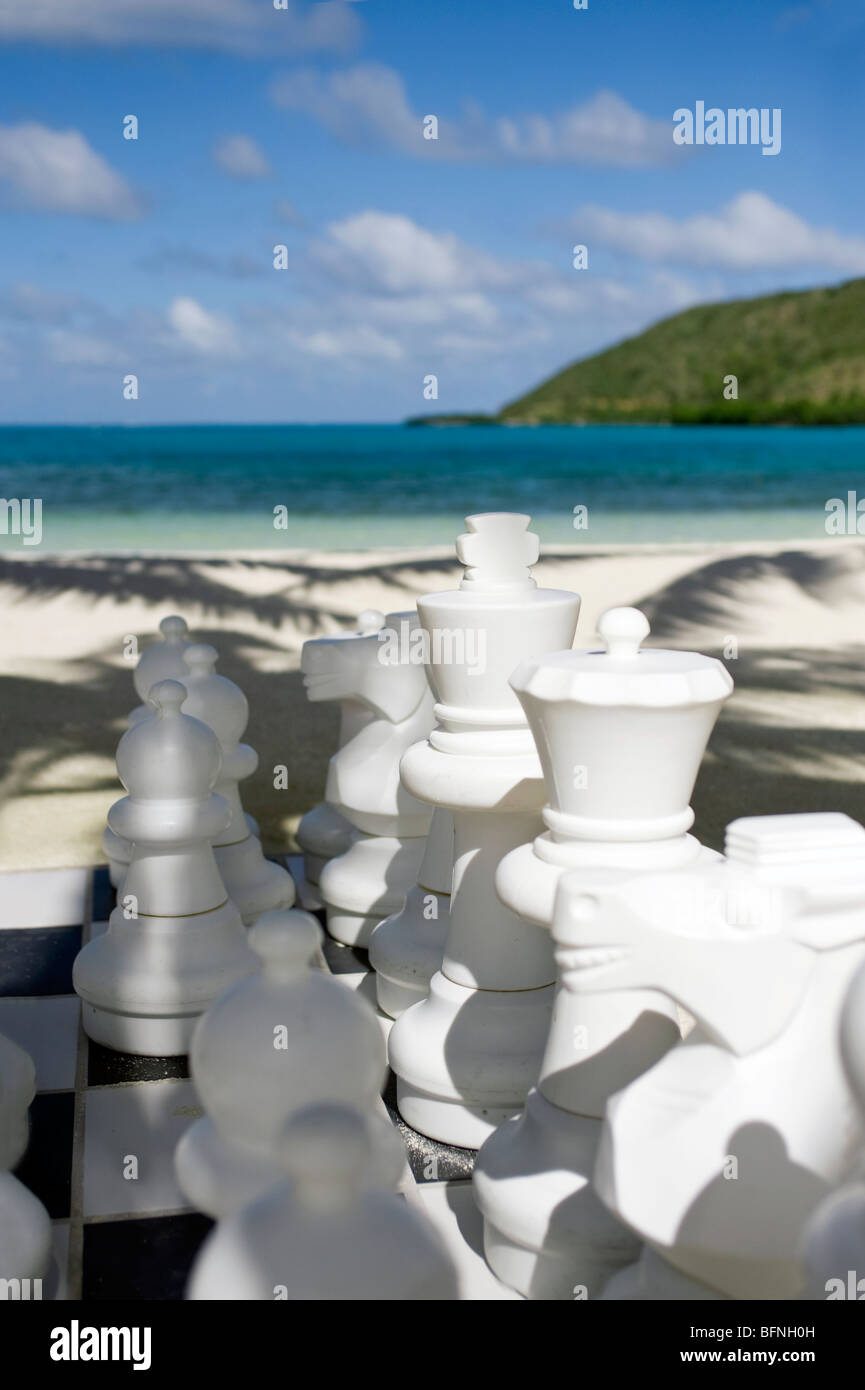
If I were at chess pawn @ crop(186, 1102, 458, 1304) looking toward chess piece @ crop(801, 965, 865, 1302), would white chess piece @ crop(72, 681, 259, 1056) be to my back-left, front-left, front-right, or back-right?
back-left

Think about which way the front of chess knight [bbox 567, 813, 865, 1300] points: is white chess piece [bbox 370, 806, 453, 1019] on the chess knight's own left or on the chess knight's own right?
on the chess knight's own right

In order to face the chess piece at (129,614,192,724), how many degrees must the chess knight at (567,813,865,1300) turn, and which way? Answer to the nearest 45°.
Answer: approximately 45° to its right

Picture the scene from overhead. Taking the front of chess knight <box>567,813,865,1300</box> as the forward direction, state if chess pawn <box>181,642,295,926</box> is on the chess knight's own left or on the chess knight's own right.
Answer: on the chess knight's own right

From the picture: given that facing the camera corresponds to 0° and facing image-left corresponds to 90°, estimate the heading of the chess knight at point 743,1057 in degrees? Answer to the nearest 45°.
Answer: approximately 90°

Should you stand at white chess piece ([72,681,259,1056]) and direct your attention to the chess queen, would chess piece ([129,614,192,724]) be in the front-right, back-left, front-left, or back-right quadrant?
back-left
